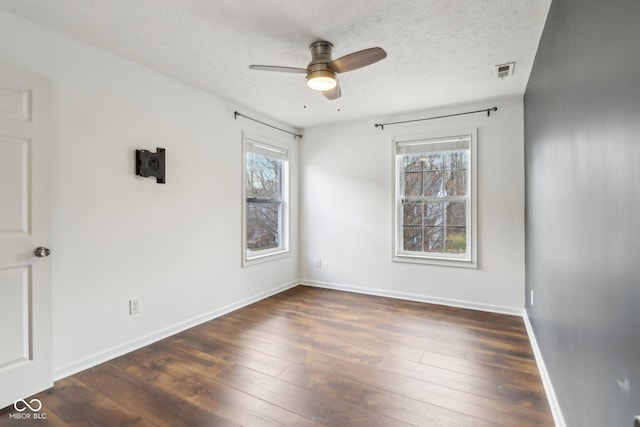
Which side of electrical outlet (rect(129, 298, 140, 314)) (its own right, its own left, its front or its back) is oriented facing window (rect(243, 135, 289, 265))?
left

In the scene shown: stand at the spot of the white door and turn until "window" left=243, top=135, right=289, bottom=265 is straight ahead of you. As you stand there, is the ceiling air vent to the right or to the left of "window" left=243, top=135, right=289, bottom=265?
right

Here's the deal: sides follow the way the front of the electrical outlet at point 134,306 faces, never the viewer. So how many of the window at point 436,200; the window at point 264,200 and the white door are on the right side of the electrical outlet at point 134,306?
1

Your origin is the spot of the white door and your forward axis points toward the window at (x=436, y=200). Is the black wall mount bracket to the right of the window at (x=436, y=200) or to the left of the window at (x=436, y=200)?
left

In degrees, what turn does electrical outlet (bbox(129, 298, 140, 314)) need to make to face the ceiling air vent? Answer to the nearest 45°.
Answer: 0° — it already faces it

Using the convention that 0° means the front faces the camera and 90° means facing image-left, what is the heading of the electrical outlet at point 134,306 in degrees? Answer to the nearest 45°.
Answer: approximately 315°
